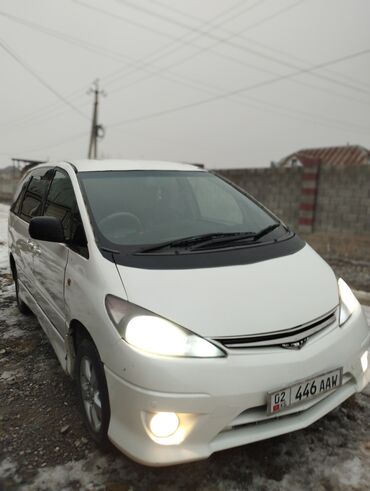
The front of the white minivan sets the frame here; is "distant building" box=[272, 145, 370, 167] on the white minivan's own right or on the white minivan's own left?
on the white minivan's own left

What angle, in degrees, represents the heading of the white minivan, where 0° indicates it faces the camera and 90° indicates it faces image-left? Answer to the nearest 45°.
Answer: approximately 315°
